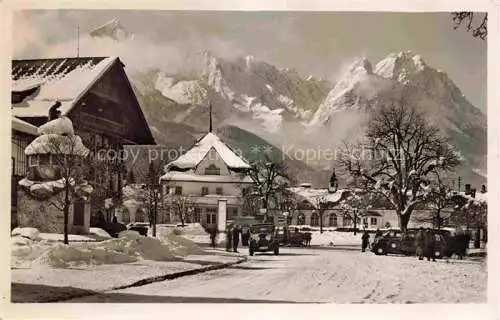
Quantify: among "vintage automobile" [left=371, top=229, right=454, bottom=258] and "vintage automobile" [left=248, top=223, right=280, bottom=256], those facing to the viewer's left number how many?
1

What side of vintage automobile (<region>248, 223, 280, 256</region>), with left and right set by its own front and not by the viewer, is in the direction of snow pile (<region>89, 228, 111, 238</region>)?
right

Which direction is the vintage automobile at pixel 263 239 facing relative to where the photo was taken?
toward the camera

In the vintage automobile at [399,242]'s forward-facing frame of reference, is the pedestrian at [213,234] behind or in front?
in front

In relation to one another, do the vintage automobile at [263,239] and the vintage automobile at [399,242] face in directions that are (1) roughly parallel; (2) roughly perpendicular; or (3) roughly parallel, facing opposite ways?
roughly perpendicular

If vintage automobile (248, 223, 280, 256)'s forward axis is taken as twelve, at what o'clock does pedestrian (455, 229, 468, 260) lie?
The pedestrian is roughly at 9 o'clock from the vintage automobile.

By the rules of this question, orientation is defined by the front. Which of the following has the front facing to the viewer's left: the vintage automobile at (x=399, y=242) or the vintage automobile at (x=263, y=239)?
the vintage automobile at (x=399, y=242)

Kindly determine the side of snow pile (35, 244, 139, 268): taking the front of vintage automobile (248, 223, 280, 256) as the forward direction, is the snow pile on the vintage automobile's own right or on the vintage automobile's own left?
on the vintage automobile's own right

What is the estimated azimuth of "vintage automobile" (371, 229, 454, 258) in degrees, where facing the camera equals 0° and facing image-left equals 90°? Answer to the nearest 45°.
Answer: approximately 90°

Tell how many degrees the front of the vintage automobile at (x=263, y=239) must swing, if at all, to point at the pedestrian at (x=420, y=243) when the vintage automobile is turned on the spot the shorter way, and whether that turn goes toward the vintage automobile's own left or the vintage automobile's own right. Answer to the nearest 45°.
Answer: approximately 90° to the vintage automobile's own left

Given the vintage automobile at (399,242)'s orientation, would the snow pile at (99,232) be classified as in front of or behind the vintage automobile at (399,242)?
in front
